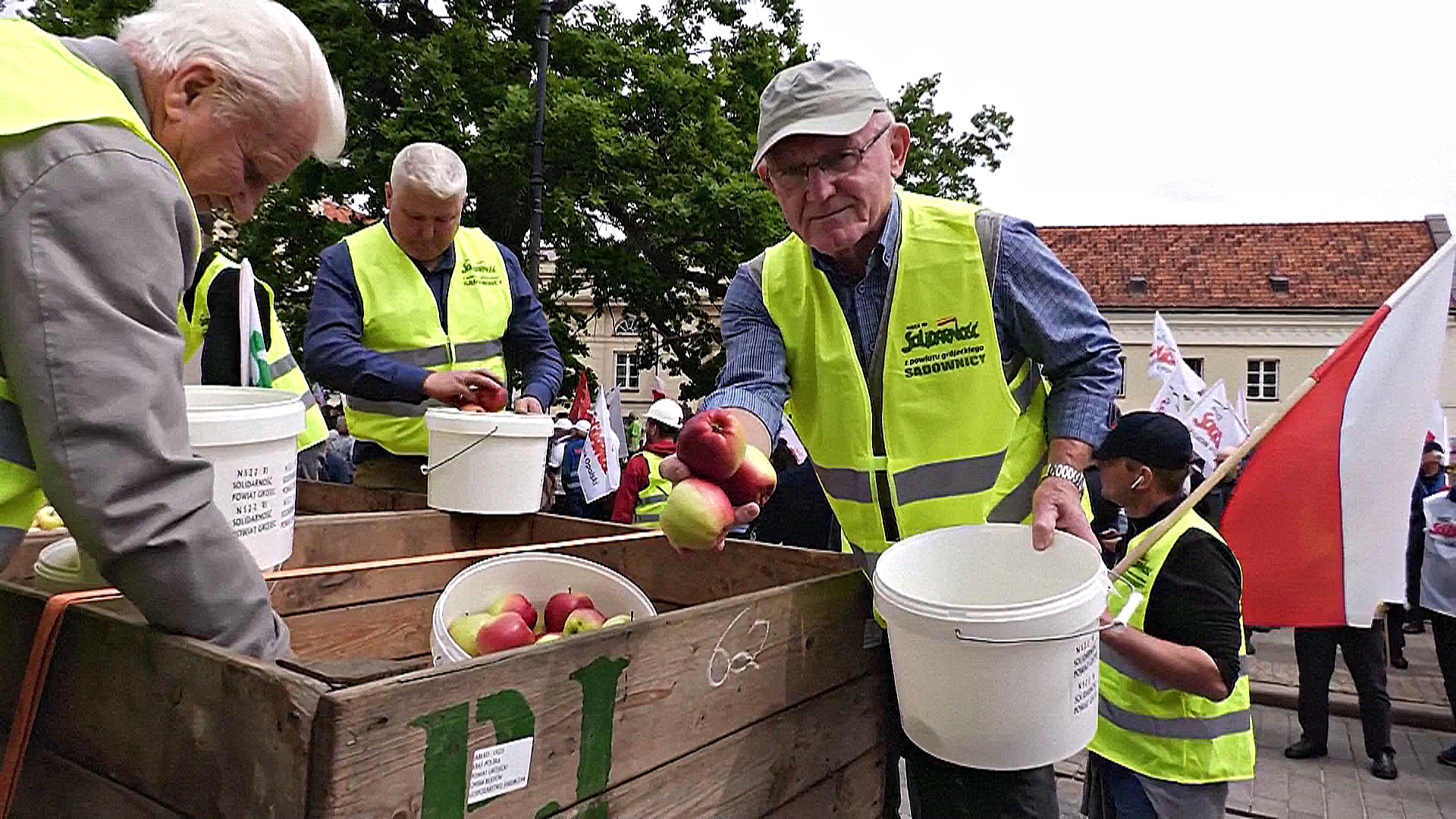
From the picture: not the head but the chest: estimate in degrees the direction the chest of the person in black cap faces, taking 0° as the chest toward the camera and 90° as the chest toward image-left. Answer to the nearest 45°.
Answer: approximately 90°

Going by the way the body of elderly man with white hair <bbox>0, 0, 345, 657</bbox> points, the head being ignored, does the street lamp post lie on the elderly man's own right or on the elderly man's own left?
on the elderly man's own left

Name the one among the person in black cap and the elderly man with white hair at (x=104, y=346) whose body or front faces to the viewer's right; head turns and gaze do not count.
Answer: the elderly man with white hair

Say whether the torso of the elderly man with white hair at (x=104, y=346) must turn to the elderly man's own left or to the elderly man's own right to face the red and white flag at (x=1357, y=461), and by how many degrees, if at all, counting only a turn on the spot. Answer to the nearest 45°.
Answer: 0° — they already face it

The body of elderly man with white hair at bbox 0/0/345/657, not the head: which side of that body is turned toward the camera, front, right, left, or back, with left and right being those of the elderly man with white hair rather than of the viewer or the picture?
right

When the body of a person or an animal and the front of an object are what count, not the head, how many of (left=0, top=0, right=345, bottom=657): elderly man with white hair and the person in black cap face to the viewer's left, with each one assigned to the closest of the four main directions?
1
